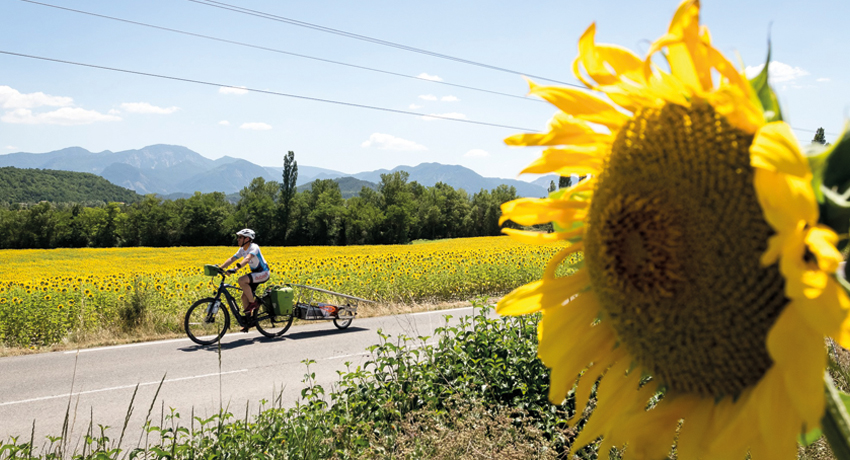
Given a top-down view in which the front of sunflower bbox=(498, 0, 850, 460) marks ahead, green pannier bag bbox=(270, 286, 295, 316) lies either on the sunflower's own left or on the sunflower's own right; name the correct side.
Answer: on the sunflower's own right

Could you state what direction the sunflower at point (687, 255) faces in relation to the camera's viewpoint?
facing the viewer and to the left of the viewer

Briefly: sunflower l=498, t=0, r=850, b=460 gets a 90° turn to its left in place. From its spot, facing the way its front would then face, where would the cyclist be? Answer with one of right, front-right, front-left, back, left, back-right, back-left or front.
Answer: back

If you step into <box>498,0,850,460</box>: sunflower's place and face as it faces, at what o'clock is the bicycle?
The bicycle is roughly at 3 o'clock from the sunflower.
